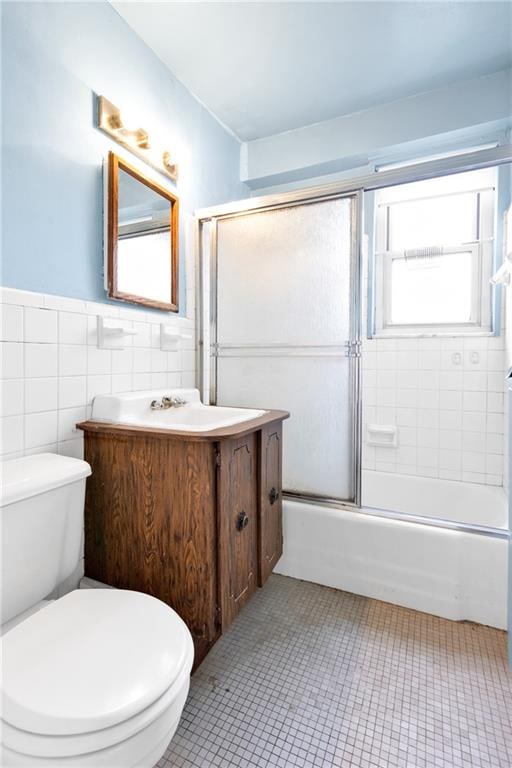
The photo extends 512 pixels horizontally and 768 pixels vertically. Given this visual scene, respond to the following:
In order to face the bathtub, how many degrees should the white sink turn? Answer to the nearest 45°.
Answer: approximately 45° to its left

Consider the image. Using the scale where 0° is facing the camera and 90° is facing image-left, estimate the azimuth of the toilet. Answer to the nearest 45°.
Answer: approximately 315°

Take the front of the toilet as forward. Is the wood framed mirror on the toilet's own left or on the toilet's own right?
on the toilet's own left

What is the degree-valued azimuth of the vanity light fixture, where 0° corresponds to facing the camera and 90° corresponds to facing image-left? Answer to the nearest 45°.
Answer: approximately 315°

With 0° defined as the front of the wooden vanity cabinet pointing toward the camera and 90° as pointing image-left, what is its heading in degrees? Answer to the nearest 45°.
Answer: approximately 315°
